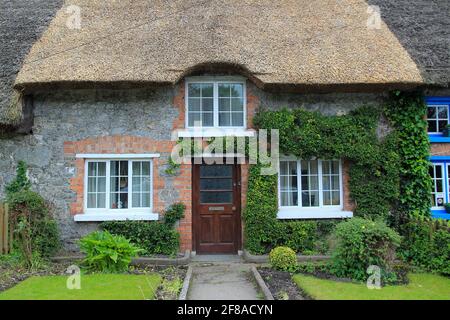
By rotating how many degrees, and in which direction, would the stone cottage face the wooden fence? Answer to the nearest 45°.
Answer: approximately 90° to its right

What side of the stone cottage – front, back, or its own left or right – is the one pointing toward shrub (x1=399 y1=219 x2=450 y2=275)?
left

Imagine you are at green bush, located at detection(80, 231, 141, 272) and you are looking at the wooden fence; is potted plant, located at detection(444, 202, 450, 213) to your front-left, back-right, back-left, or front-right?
back-right

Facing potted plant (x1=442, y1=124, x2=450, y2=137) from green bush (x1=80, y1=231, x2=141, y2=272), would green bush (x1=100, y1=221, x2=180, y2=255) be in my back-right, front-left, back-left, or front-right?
front-left

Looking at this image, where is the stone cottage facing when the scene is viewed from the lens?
facing the viewer
